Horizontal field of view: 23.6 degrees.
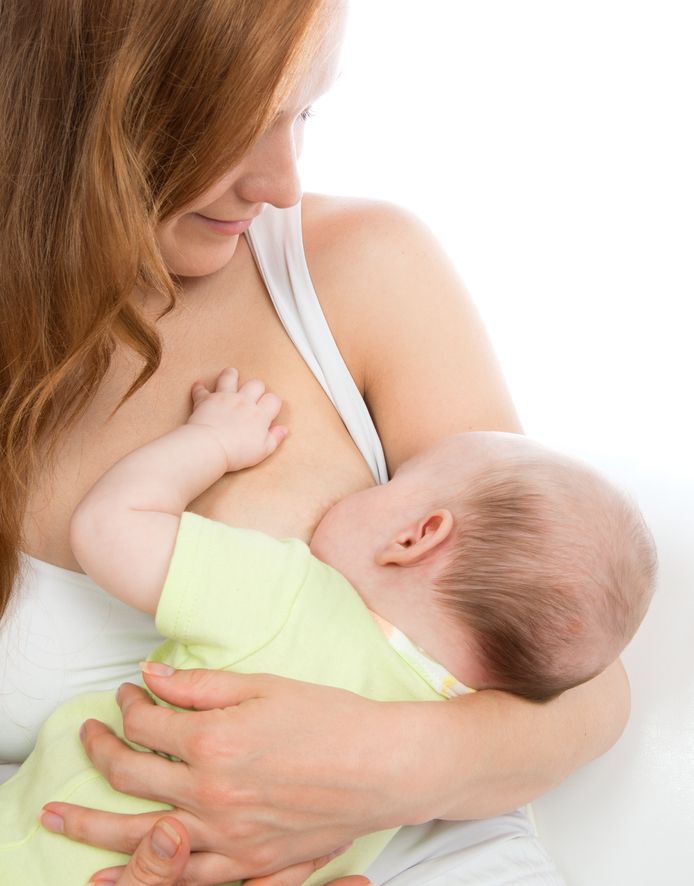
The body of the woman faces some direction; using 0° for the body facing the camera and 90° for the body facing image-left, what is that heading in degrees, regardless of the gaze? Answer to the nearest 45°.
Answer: approximately 0°
